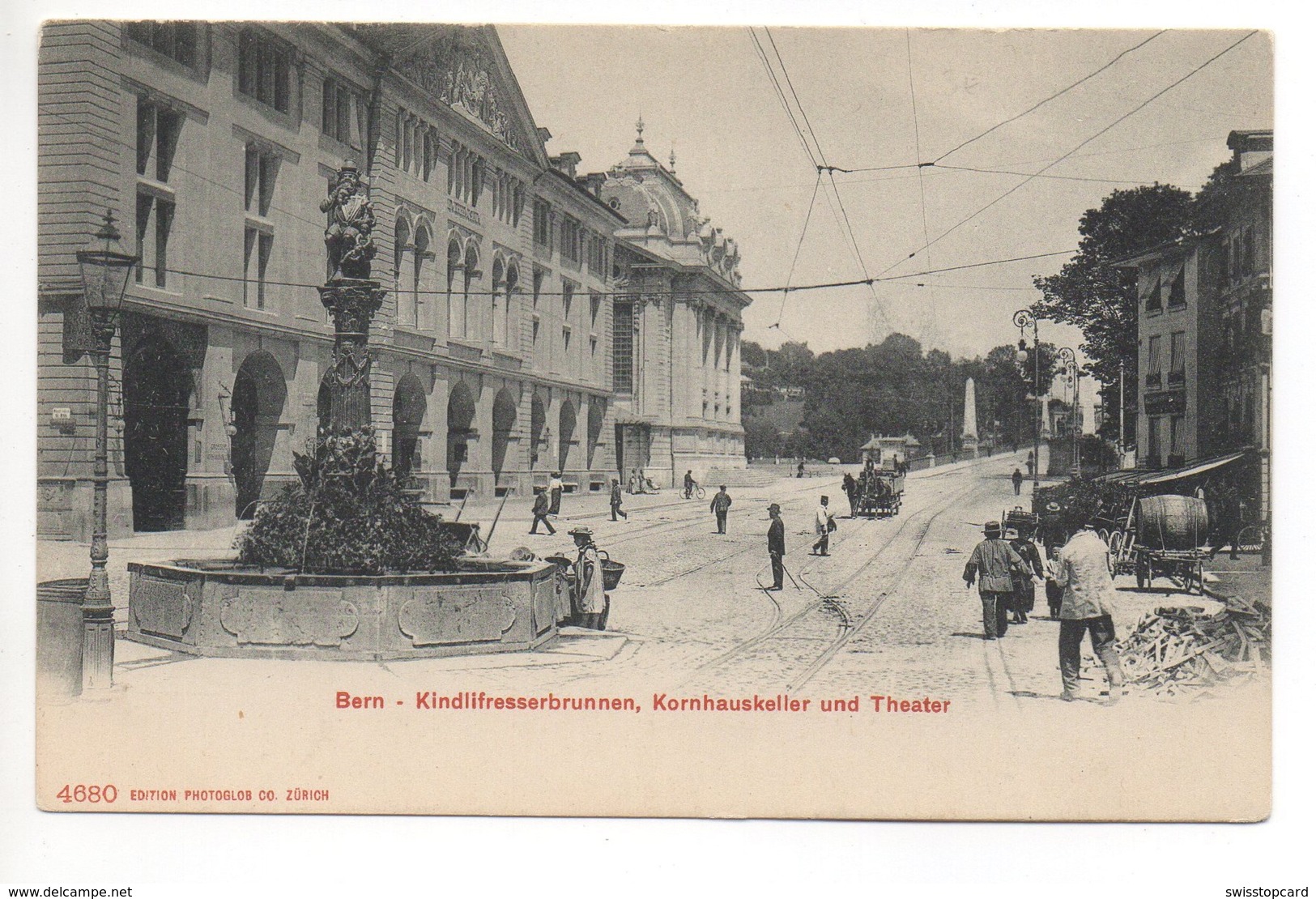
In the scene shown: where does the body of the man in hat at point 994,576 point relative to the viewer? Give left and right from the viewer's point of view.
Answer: facing away from the viewer

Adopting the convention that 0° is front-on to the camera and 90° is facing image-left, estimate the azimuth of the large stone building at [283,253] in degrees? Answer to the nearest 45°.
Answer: approximately 315°

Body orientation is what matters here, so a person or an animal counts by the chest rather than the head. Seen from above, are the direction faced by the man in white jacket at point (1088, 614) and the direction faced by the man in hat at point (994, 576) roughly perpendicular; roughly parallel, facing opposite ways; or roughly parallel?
roughly parallel

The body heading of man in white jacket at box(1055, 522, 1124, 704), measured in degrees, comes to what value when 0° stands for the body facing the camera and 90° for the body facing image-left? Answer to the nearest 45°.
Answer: approximately 180°

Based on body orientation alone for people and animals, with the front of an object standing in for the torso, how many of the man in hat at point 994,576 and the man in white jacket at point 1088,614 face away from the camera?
2

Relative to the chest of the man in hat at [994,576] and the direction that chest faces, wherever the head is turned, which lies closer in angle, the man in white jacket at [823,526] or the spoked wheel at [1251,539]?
the man in white jacket

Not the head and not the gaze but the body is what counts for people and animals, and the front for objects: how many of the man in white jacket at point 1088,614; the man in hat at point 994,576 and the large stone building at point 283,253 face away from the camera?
2

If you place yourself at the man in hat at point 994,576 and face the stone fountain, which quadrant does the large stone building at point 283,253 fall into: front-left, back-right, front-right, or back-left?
front-right

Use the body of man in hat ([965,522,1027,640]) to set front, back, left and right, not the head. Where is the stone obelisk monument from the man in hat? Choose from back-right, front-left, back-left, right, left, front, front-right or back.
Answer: front
